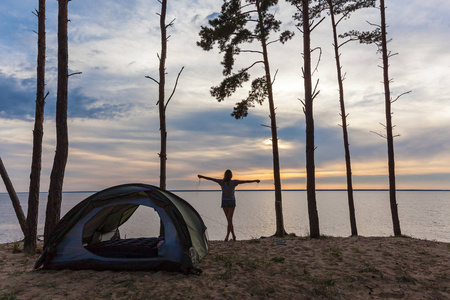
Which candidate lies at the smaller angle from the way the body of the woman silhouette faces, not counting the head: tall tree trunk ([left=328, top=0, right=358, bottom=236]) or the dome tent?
the tall tree trunk

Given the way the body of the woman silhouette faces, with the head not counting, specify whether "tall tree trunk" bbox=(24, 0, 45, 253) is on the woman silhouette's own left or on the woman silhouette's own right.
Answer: on the woman silhouette's own left

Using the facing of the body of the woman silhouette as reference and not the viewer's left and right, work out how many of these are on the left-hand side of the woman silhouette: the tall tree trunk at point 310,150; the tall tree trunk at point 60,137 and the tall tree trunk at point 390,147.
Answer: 1

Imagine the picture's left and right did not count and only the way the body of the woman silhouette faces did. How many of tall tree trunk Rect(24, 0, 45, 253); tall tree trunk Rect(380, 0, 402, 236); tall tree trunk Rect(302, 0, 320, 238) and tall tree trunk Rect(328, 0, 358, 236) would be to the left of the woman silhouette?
1

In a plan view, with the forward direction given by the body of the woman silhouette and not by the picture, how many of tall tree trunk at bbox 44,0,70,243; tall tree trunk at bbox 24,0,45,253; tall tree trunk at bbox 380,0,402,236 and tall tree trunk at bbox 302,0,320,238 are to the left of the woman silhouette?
2

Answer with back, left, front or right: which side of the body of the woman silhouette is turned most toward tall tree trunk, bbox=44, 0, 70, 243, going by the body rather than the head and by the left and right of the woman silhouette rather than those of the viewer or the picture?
left

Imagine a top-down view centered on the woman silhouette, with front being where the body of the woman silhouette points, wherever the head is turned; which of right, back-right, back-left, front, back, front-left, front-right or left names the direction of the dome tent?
back-left

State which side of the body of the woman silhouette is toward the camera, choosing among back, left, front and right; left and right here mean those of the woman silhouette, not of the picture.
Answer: back

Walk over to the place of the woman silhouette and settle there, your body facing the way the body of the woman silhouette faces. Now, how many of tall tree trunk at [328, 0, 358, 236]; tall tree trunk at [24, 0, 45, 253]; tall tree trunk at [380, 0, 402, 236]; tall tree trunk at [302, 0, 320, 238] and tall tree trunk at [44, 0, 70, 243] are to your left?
2

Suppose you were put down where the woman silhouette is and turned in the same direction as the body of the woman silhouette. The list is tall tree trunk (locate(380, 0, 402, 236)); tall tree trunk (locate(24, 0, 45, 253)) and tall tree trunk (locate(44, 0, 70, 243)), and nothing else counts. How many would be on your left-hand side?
2

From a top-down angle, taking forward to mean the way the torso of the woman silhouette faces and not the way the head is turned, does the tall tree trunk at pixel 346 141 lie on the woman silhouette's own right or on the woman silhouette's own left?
on the woman silhouette's own right
